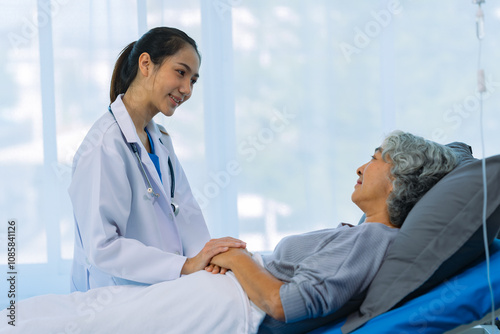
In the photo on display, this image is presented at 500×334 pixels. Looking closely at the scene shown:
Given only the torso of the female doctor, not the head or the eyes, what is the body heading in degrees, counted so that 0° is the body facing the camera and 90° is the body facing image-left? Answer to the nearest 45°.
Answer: approximately 315°

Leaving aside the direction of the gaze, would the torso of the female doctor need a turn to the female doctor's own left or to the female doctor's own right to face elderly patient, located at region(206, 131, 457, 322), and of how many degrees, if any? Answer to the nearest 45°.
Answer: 0° — they already face them

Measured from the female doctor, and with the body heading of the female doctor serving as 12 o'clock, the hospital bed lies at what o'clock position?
The hospital bed is roughly at 12 o'clock from the female doctor.
